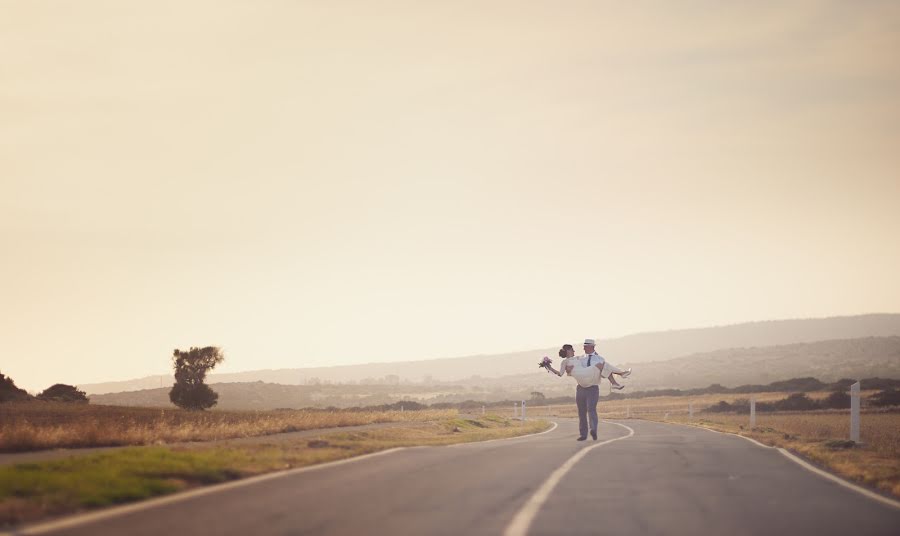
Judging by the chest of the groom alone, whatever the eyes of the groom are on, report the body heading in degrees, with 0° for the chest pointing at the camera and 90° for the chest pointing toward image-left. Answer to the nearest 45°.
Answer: approximately 0°

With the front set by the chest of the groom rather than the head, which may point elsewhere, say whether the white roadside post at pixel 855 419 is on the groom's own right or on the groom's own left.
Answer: on the groom's own left
